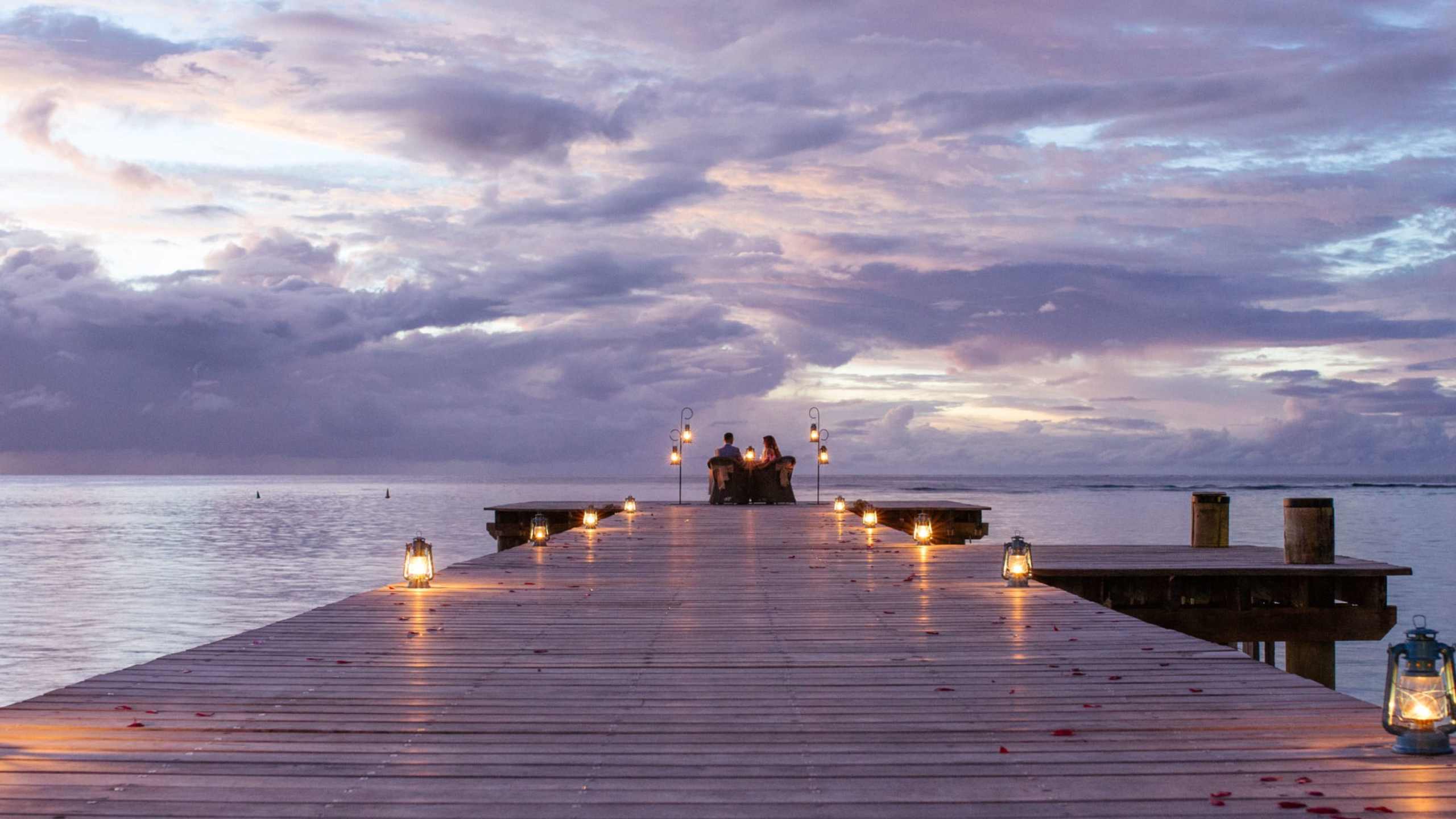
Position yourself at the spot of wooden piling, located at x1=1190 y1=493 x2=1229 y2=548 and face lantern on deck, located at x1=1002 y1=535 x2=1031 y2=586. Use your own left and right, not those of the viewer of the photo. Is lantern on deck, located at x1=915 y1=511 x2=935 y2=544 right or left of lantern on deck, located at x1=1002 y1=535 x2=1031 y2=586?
right

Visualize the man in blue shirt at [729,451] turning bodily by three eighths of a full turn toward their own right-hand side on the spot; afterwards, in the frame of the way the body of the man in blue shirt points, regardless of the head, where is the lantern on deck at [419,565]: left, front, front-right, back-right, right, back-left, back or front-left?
front-right
